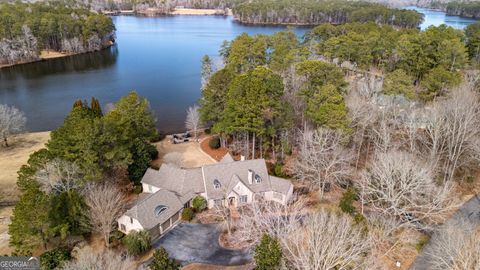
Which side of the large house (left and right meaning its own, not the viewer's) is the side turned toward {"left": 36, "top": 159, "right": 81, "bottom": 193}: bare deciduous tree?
right

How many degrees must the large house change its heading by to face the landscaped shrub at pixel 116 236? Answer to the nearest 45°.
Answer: approximately 45° to its right

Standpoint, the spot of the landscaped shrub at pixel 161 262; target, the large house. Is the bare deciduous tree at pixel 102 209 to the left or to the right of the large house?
left

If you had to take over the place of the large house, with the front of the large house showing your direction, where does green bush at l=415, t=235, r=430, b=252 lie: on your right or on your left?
on your left

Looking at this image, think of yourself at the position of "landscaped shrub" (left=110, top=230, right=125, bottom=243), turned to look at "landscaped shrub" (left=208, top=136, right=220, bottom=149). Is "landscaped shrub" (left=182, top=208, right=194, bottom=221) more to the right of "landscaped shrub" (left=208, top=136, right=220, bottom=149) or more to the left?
right

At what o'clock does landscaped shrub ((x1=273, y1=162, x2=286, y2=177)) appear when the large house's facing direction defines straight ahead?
The landscaped shrub is roughly at 8 o'clock from the large house.

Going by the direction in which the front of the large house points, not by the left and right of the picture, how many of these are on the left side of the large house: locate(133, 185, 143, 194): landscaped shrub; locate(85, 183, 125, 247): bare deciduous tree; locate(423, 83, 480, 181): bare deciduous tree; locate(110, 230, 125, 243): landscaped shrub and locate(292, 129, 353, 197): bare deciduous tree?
2

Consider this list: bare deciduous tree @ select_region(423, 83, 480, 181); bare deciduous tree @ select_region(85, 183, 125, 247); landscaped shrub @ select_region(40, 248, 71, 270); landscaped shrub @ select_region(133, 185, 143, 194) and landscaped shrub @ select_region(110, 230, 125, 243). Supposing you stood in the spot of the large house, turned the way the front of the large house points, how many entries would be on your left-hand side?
1

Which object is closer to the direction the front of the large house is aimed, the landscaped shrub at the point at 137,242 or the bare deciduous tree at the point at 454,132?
the landscaped shrub

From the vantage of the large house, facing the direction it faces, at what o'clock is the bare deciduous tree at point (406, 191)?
The bare deciduous tree is roughly at 10 o'clock from the large house.

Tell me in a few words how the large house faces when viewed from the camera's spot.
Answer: facing the viewer

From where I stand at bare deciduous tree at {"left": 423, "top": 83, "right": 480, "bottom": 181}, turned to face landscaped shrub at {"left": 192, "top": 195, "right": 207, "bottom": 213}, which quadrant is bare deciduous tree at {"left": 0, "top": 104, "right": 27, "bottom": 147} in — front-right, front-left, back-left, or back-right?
front-right

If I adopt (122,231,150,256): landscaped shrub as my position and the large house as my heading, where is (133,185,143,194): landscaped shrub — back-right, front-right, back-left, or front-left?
front-left

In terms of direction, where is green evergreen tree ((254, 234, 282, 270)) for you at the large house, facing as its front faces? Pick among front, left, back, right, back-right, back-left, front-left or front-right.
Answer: front

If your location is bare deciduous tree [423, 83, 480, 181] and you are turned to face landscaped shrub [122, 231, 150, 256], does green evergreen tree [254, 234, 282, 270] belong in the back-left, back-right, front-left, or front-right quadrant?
front-left

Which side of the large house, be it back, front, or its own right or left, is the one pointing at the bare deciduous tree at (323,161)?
left

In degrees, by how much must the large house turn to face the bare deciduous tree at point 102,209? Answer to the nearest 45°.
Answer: approximately 45° to its right

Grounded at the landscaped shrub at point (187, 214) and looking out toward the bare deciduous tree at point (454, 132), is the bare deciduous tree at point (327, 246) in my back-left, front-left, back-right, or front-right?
front-right

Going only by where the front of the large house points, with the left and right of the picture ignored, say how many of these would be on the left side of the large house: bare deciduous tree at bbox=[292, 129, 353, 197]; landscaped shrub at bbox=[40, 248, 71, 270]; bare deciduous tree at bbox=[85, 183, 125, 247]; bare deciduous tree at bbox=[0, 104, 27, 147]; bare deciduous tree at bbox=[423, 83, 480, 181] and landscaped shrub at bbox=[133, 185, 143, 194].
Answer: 2

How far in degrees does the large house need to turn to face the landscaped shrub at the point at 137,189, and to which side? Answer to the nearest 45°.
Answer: approximately 90° to its right
